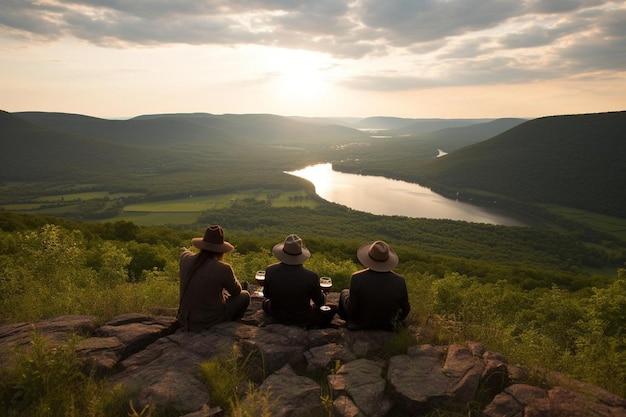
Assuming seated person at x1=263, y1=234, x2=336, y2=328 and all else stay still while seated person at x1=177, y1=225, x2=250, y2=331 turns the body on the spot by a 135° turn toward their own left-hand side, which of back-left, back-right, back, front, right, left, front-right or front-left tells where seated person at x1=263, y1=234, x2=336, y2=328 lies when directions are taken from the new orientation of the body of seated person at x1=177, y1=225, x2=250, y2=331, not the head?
back

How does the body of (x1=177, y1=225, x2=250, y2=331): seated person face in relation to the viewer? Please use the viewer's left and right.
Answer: facing away from the viewer and to the right of the viewer

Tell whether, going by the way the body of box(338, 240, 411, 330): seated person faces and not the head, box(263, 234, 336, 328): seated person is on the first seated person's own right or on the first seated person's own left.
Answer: on the first seated person's own left

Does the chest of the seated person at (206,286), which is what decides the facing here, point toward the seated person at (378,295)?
no

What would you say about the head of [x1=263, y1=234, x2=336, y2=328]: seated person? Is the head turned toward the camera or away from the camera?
away from the camera

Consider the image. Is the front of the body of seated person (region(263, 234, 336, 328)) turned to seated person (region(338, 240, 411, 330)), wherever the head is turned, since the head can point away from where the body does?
no

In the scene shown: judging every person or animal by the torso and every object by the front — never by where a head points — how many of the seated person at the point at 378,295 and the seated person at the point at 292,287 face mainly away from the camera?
2

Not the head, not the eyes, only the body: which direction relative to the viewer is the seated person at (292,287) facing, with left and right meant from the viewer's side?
facing away from the viewer

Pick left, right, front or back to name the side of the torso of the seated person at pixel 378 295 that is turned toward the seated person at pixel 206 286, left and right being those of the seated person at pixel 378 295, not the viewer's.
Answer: left

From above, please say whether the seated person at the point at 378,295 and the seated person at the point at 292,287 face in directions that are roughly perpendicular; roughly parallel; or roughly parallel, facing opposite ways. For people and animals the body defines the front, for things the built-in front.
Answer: roughly parallel

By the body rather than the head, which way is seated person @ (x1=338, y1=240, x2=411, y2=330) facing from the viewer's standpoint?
away from the camera

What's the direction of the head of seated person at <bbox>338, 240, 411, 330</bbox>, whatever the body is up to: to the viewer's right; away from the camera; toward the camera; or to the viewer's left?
away from the camera
